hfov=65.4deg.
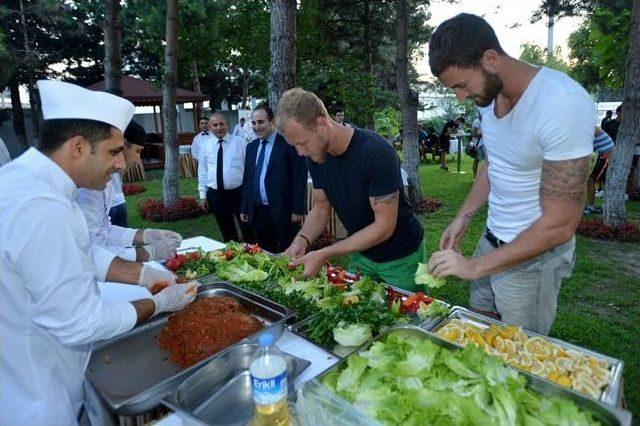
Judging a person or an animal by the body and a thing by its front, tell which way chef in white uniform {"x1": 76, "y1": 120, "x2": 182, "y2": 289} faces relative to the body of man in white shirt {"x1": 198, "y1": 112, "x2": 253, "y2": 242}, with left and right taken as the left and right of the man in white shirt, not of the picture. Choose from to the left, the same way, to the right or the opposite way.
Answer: to the left

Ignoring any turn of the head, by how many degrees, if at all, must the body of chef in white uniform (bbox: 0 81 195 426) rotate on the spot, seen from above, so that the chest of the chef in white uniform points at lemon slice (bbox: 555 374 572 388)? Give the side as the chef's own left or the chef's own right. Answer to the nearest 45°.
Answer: approximately 45° to the chef's own right

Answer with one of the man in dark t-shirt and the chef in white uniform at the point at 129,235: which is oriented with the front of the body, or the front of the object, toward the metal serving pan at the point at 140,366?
the man in dark t-shirt

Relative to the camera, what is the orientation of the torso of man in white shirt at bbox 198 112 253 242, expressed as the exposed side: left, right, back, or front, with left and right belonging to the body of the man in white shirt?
front

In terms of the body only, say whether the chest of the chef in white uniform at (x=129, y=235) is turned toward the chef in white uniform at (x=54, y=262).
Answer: no

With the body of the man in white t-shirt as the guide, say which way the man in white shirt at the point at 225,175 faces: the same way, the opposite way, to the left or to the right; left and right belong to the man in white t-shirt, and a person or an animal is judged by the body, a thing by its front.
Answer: to the left

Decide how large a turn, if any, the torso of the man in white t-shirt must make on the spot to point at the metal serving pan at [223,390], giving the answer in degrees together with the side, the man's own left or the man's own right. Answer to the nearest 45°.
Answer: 0° — they already face it

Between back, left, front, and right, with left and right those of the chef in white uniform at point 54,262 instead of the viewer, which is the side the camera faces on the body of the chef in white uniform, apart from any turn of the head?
right

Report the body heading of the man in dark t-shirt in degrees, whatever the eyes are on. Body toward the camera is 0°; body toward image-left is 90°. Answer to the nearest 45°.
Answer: approximately 45°

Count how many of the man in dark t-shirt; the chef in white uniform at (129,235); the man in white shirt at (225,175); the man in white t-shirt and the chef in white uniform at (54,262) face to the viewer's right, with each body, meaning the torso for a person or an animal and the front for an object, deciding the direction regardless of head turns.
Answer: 2

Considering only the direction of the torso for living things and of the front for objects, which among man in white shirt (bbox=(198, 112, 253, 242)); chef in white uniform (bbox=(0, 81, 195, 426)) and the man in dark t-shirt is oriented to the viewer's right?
the chef in white uniform

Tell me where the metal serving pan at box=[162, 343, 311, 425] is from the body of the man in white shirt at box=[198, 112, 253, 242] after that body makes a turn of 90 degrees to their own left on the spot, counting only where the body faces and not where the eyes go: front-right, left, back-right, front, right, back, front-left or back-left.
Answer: right

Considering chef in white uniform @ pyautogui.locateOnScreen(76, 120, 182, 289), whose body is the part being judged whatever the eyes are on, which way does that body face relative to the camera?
to the viewer's right

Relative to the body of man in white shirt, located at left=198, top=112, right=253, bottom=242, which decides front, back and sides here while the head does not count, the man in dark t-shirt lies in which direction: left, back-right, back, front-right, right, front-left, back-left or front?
front

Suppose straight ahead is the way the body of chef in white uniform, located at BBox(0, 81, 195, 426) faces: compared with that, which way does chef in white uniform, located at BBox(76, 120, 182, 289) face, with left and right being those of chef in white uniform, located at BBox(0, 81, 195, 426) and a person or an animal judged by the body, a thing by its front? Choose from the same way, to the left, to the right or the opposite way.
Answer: the same way

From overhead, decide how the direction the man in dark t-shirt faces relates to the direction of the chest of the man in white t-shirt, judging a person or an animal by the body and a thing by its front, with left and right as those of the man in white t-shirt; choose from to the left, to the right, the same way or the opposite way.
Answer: the same way

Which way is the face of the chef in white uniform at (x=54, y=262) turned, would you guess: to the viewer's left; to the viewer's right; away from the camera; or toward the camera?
to the viewer's right

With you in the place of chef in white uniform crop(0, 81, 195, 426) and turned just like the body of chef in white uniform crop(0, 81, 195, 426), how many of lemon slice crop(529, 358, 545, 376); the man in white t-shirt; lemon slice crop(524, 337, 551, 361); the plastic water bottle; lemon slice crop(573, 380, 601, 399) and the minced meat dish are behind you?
0
